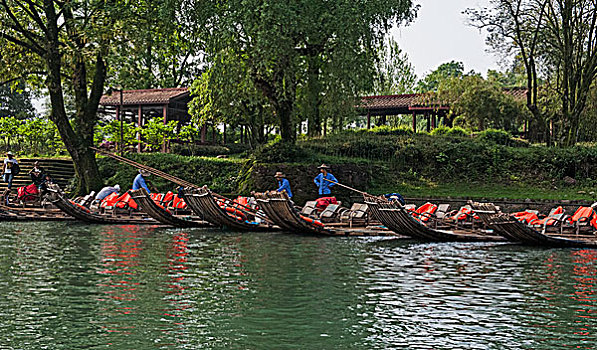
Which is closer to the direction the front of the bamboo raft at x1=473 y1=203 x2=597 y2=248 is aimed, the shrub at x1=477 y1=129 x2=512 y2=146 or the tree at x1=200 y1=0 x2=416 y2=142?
the tree

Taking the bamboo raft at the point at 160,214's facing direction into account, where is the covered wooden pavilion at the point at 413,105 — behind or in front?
behind

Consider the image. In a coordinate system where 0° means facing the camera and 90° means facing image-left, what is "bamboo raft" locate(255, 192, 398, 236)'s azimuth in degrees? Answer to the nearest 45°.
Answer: approximately 45°

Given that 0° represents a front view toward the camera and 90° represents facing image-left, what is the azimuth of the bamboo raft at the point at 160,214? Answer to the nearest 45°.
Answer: approximately 45°
